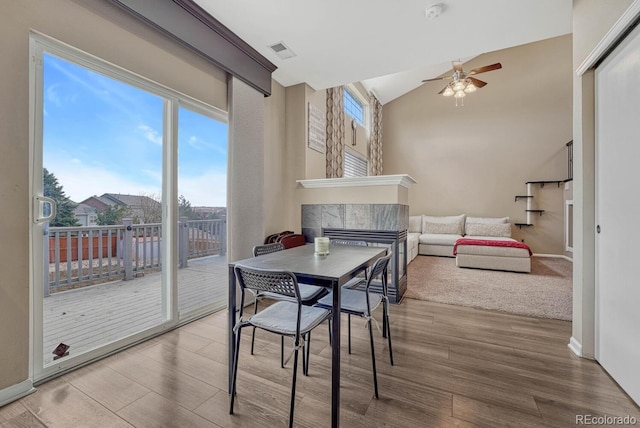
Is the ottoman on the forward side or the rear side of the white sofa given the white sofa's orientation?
on the forward side

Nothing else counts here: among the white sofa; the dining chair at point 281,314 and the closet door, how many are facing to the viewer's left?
1

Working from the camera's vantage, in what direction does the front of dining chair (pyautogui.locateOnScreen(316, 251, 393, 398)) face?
facing away from the viewer and to the left of the viewer

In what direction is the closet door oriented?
to the viewer's left

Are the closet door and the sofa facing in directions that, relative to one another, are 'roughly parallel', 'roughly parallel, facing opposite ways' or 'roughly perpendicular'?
roughly perpendicular

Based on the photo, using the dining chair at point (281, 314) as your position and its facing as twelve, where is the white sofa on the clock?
The white sofa is roughly at 12 o'clock from the dining chair.

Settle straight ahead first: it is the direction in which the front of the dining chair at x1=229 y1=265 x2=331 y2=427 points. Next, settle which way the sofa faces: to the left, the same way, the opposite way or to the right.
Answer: the opposite way

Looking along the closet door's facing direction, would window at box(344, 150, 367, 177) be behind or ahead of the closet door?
ahead

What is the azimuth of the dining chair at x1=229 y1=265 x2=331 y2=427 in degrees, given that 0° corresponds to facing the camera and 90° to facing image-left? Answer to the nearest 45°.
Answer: approximately 225°

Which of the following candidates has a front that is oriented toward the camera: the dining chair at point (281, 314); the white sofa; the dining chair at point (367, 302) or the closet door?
the white sofa

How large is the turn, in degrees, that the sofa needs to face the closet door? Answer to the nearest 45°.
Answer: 0° — it already faces it

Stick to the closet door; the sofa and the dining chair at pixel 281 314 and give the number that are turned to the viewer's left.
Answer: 1

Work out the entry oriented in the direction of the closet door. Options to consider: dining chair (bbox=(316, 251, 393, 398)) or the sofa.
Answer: the sofa
